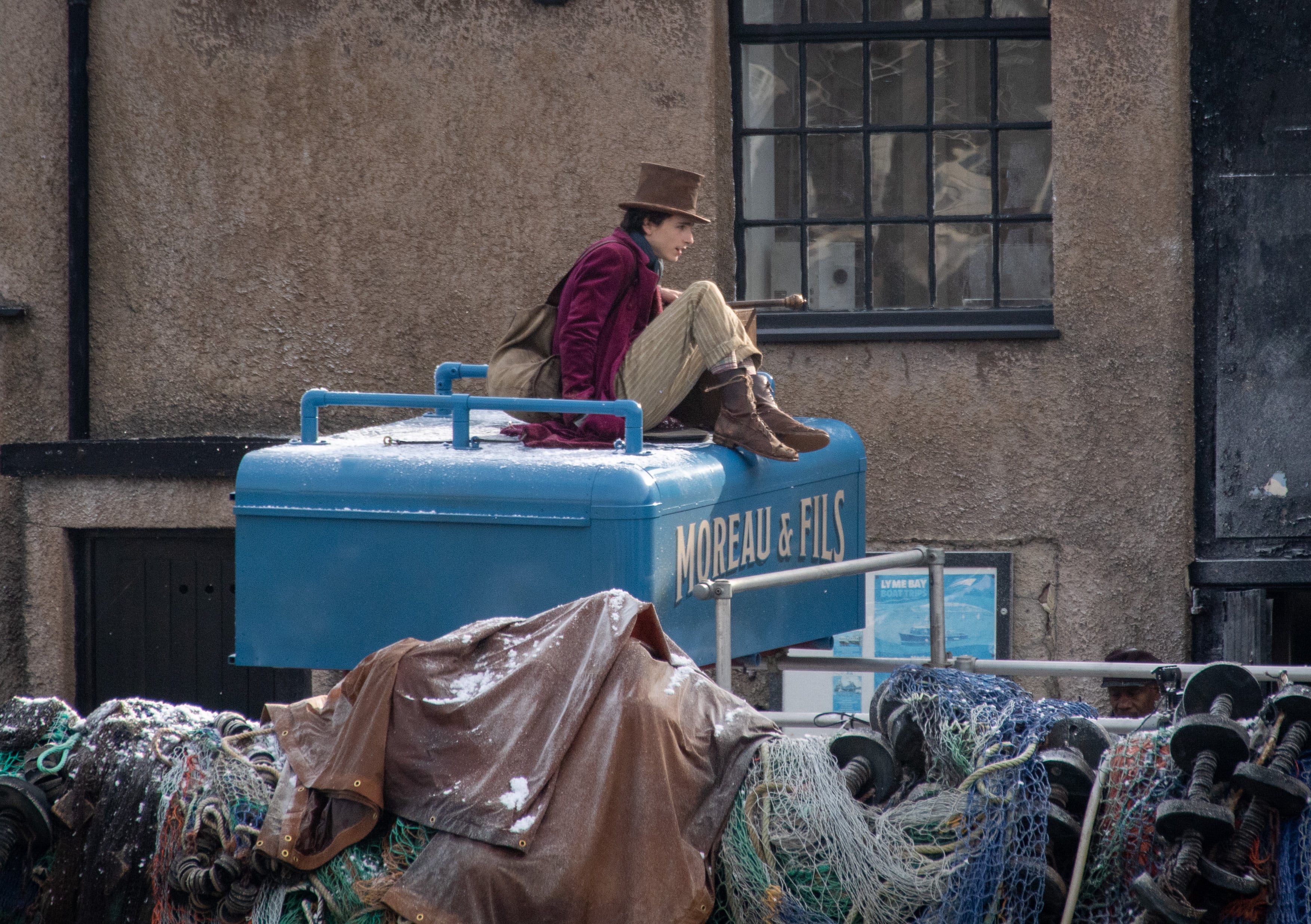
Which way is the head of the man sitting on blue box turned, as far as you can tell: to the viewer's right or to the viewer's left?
to the viewer's right

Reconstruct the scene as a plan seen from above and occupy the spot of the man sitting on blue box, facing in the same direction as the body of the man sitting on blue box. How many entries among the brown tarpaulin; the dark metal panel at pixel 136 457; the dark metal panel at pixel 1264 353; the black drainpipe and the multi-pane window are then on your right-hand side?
1

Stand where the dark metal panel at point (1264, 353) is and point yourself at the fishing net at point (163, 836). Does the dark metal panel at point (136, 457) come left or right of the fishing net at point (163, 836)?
right

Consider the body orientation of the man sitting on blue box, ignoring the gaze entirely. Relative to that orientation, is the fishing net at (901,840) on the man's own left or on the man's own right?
on the man's own right

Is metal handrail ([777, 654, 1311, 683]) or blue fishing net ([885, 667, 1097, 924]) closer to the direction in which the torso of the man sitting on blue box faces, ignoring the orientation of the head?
the metal handrail

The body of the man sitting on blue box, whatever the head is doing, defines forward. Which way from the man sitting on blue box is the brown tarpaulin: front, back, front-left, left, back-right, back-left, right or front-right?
right

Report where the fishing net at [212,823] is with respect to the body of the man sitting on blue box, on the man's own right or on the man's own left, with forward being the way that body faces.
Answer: on the man's own right

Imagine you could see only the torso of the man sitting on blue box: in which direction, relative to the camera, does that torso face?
to the viewer's right

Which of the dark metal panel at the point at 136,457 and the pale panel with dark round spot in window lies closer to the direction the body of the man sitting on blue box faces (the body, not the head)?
the pale panel with dark round spot in window

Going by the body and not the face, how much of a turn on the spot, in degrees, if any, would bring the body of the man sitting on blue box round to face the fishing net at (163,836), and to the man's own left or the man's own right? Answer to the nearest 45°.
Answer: approximately 135° to the man's own right

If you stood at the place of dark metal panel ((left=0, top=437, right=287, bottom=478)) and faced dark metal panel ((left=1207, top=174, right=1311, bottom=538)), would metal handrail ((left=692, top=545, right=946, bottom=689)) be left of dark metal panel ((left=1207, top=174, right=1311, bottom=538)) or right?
right

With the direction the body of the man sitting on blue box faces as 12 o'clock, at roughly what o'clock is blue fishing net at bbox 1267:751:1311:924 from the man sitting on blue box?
The blue fishing net is roughly at 2 o'clock from the man sitting on blue box.

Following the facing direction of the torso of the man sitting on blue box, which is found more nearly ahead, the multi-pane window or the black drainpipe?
the multi-pane window

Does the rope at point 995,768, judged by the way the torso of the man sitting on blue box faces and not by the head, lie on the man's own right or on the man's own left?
on the man's own right

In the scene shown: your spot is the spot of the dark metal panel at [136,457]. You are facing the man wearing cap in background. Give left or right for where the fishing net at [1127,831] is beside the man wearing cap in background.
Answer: right

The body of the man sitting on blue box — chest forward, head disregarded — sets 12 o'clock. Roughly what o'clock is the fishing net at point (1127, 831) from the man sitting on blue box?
The fishing net is roughly at 2 o'clock from the man sitting on blue box.

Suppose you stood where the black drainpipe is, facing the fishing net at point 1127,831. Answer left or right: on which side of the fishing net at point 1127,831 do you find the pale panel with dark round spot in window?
left
